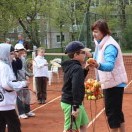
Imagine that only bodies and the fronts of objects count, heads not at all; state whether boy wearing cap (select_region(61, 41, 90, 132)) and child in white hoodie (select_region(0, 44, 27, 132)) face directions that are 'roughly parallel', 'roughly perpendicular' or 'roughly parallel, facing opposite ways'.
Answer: roughly parallel

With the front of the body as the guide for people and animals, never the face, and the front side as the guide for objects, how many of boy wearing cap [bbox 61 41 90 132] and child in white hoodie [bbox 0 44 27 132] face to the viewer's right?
2

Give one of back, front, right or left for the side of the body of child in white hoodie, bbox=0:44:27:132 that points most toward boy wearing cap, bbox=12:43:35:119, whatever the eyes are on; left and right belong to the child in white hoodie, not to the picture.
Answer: left

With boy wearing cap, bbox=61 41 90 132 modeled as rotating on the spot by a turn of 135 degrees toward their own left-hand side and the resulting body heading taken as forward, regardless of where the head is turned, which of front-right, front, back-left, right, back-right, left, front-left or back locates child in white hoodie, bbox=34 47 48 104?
front-right

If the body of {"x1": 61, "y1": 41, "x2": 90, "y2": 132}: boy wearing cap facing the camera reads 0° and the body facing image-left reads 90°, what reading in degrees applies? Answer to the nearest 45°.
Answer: approximately 270°

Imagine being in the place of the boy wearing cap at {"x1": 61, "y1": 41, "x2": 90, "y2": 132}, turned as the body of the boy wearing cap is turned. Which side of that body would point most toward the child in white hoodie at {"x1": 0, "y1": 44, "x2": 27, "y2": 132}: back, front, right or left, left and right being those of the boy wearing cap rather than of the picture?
back
